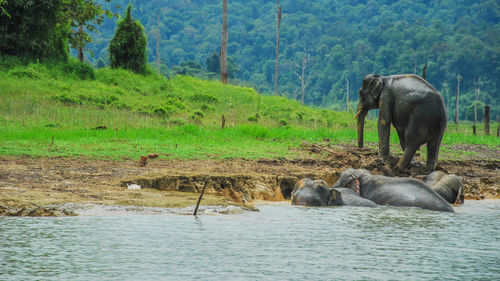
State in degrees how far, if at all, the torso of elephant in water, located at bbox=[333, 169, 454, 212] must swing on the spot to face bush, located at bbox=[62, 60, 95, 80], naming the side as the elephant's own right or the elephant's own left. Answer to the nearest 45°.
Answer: approximately 45° to the elephant's own right

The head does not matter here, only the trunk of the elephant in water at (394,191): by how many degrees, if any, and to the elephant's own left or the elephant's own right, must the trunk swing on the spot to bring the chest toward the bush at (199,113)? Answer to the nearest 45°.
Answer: approximately 45° to the elephant's own right

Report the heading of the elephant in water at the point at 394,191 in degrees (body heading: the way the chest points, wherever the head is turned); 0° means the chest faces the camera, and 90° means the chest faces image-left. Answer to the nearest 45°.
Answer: approximately 90°

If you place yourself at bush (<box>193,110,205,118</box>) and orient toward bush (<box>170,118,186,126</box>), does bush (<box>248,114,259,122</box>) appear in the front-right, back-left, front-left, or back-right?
back-left

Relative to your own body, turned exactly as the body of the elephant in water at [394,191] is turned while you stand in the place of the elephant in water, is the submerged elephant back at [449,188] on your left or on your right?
on your right

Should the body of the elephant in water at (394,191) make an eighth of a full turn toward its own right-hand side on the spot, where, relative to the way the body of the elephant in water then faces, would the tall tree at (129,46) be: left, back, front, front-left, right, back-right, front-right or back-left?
front

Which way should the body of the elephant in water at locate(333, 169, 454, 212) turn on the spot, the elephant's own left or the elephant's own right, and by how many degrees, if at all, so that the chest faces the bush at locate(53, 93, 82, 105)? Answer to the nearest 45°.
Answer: approximately 45° to the elephant's own right

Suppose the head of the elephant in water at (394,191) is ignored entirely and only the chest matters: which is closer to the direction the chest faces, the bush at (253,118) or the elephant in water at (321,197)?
the elephant in water

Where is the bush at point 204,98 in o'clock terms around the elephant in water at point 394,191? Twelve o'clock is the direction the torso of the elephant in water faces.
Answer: The bush is roughly at 2 o'clock from the elephant in water.

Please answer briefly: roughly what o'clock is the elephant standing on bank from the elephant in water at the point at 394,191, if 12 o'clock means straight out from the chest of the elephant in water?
The elephant standing on bank is roughly at 3 o'clock from the elephant in water.

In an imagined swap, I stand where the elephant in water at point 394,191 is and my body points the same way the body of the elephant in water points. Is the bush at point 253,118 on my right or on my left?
on my right

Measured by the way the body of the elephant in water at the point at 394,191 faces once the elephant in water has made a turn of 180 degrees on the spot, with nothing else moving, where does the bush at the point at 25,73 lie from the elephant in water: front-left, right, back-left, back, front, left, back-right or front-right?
back-left

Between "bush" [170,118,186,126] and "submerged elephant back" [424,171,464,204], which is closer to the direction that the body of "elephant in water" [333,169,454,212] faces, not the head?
the bush

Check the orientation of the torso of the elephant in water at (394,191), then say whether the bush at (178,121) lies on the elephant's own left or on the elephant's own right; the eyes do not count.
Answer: on the elephant's own right
